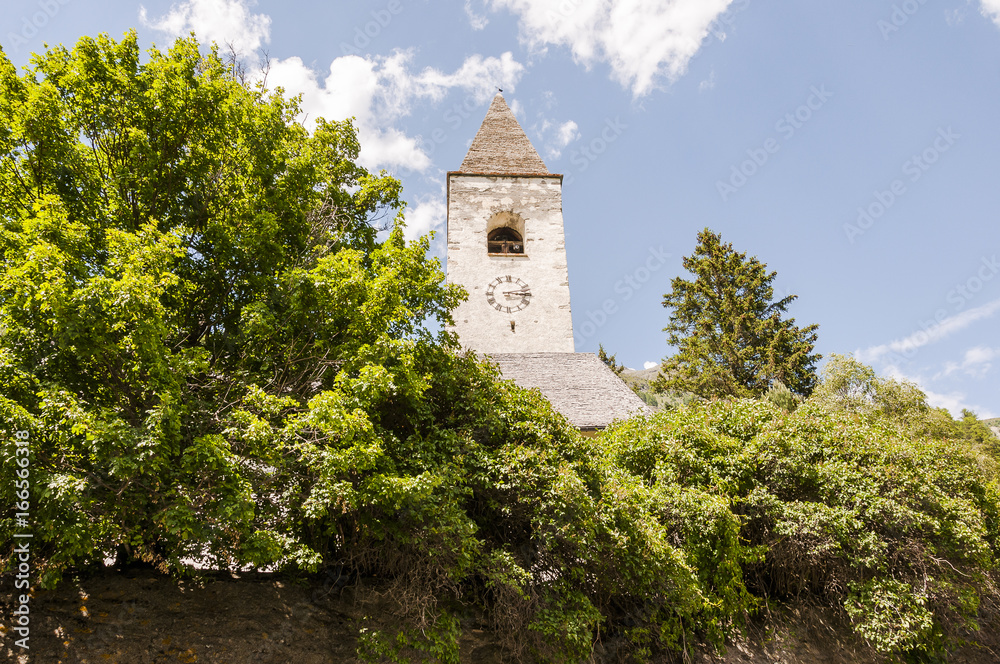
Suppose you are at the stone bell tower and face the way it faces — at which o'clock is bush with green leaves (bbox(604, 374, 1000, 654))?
The bush with green leaves is roughly at 11 o'clock from the stone bell tower.

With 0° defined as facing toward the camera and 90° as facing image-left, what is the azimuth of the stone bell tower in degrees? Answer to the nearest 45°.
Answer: approximately 0°

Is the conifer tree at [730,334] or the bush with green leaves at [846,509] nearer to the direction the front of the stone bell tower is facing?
the bush with green leaves

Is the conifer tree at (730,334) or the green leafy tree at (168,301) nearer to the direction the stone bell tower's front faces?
the green leafy tree

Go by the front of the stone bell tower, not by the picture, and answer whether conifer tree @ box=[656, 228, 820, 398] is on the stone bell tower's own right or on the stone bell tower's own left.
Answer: on the stone bell tower's own left

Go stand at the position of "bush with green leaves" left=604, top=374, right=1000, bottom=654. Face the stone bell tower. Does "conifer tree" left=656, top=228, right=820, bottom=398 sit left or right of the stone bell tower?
right
